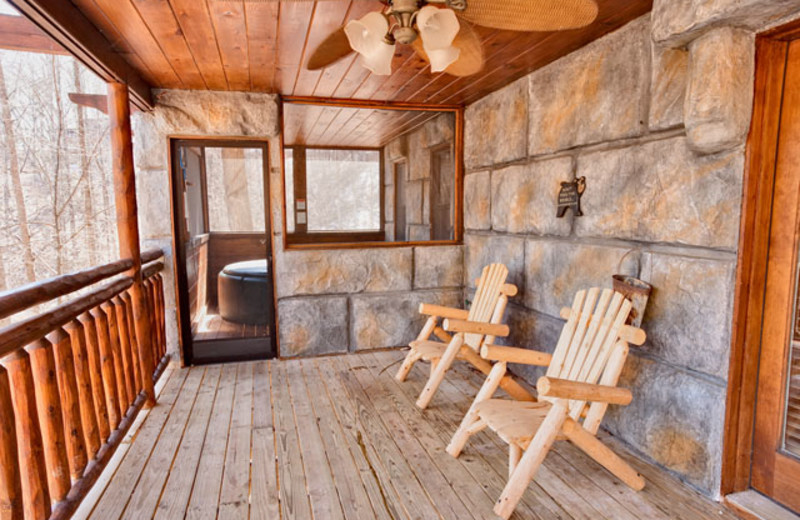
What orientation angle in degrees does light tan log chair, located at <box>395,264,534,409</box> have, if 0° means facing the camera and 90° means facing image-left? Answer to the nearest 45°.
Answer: approximately 45°

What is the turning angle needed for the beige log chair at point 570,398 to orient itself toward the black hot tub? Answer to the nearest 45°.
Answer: approximately 90° to its right

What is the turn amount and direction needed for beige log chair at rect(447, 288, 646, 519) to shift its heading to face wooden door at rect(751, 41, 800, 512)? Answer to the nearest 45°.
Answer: approximately 135° to its left

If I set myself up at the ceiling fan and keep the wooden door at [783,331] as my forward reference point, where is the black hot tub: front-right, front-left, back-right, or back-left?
back-left

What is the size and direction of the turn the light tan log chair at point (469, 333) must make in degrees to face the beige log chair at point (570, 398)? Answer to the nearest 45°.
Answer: approximately 90° to its left

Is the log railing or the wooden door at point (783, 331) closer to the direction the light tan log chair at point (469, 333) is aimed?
the log railing

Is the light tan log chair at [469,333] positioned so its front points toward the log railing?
yes

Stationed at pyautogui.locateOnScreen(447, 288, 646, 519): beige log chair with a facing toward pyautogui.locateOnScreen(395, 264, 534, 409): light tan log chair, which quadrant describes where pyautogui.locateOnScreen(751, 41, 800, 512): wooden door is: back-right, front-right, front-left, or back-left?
back-right

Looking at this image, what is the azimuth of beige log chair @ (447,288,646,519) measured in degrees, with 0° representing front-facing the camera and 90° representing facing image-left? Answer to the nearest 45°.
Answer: approximately 45°

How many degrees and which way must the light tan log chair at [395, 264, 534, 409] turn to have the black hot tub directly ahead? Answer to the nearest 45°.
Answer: approximately 90° to its right
